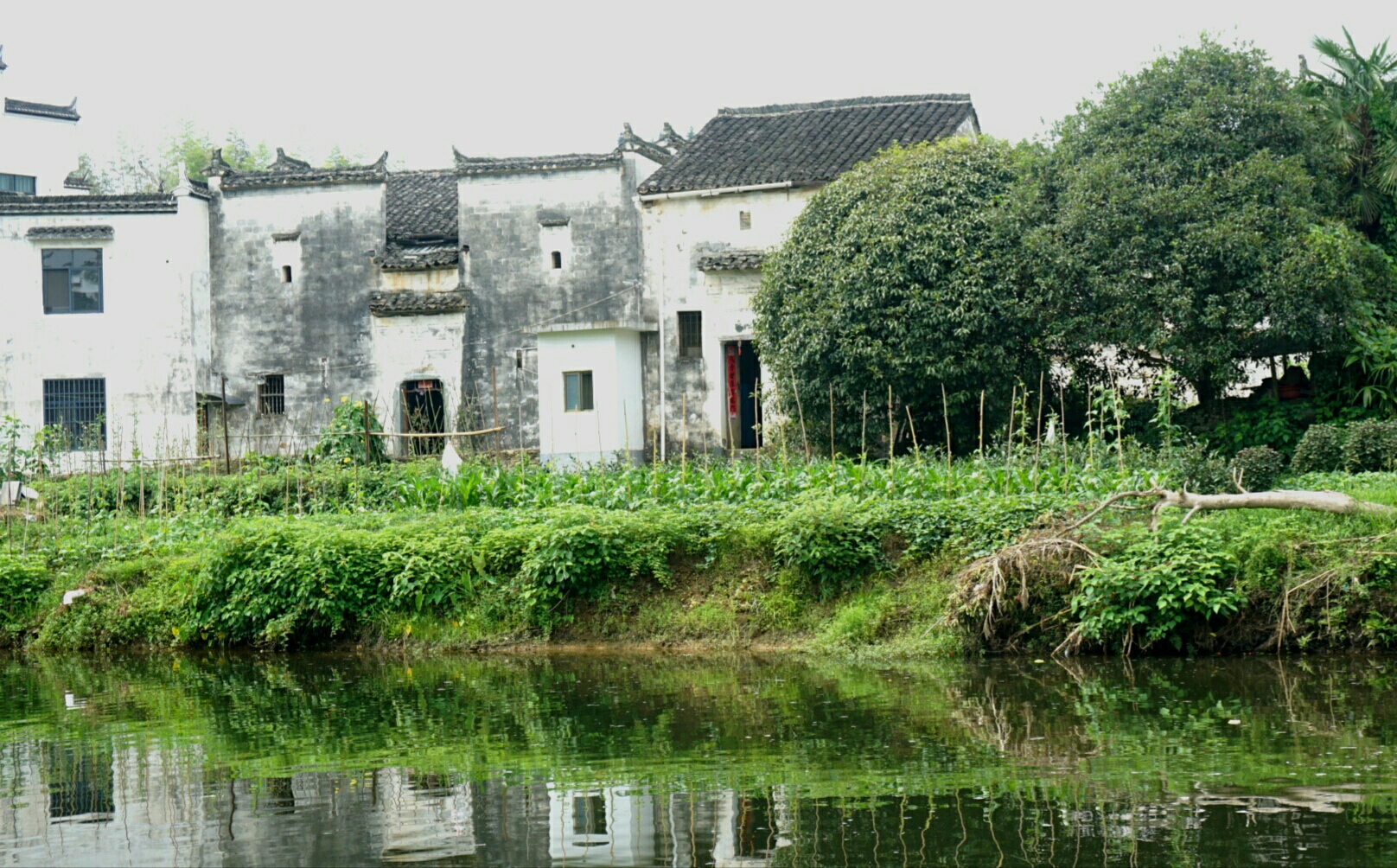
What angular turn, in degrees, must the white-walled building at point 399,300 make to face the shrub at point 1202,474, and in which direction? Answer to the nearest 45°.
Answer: approximately 45° to its left

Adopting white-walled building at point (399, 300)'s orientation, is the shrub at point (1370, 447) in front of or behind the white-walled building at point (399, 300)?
in front

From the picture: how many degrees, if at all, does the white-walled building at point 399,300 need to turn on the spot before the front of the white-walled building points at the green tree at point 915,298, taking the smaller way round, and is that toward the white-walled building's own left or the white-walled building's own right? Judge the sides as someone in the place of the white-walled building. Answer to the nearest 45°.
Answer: approximately 45° to the white-walled building's own left

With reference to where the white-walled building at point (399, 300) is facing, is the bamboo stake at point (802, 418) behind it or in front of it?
in front

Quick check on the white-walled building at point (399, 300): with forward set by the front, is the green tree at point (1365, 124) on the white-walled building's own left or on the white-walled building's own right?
on the white-walled building's own left

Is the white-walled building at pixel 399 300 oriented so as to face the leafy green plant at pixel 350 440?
yes

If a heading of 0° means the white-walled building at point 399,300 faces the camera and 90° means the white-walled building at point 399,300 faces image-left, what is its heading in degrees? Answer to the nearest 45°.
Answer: approximately 0°

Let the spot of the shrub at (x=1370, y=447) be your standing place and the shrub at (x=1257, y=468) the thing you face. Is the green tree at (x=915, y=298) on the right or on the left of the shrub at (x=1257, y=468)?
right

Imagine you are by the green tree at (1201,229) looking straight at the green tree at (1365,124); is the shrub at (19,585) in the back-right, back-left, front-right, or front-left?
back-left

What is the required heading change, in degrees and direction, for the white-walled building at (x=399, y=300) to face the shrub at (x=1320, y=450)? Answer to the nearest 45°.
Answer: approximately 45° to its left

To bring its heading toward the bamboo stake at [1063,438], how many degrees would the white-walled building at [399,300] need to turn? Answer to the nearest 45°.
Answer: approximately 45° to its left

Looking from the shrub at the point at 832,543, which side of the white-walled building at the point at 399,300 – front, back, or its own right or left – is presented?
front

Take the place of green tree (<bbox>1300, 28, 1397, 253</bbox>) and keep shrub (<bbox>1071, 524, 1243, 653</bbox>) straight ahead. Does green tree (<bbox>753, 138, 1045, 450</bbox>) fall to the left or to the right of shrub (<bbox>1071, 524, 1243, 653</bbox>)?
right
